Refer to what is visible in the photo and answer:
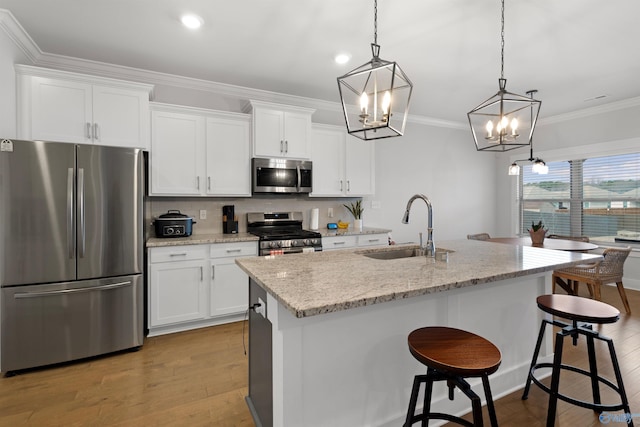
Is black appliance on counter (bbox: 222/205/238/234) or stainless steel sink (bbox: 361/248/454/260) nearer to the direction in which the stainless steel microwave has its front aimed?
the stainless steel sink

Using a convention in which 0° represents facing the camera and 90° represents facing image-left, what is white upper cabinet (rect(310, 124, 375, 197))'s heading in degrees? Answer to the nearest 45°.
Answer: approximately 315°

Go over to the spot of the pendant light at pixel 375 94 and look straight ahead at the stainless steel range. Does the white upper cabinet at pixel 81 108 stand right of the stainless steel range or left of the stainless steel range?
left

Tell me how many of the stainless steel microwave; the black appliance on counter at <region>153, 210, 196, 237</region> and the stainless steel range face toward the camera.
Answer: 3

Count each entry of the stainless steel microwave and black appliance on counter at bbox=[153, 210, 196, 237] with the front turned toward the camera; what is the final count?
2

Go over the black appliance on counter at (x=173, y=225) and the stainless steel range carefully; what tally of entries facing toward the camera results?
2

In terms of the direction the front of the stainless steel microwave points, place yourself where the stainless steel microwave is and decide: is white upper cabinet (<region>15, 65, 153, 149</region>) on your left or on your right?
on your right

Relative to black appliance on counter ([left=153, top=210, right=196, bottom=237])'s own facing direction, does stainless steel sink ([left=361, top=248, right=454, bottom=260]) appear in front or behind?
in front

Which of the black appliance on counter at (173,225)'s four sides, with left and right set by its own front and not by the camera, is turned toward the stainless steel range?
left

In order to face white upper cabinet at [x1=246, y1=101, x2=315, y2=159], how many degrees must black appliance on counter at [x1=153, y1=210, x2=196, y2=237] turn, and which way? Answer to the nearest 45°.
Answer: approximately 90° to its left

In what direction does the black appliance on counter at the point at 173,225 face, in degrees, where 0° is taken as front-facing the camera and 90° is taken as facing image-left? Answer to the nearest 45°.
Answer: approximately 0°
